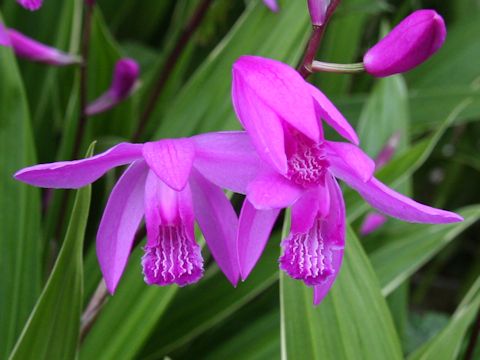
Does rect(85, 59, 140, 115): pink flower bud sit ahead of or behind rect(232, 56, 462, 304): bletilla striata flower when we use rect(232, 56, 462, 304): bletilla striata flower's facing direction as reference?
behind

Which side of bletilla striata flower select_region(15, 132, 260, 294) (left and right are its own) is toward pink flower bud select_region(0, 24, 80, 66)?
back

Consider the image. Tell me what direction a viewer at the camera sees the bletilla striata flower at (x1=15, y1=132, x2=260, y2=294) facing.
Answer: facing the viewer

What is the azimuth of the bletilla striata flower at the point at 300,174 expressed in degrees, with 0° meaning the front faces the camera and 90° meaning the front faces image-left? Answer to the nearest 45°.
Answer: approximately 0°
